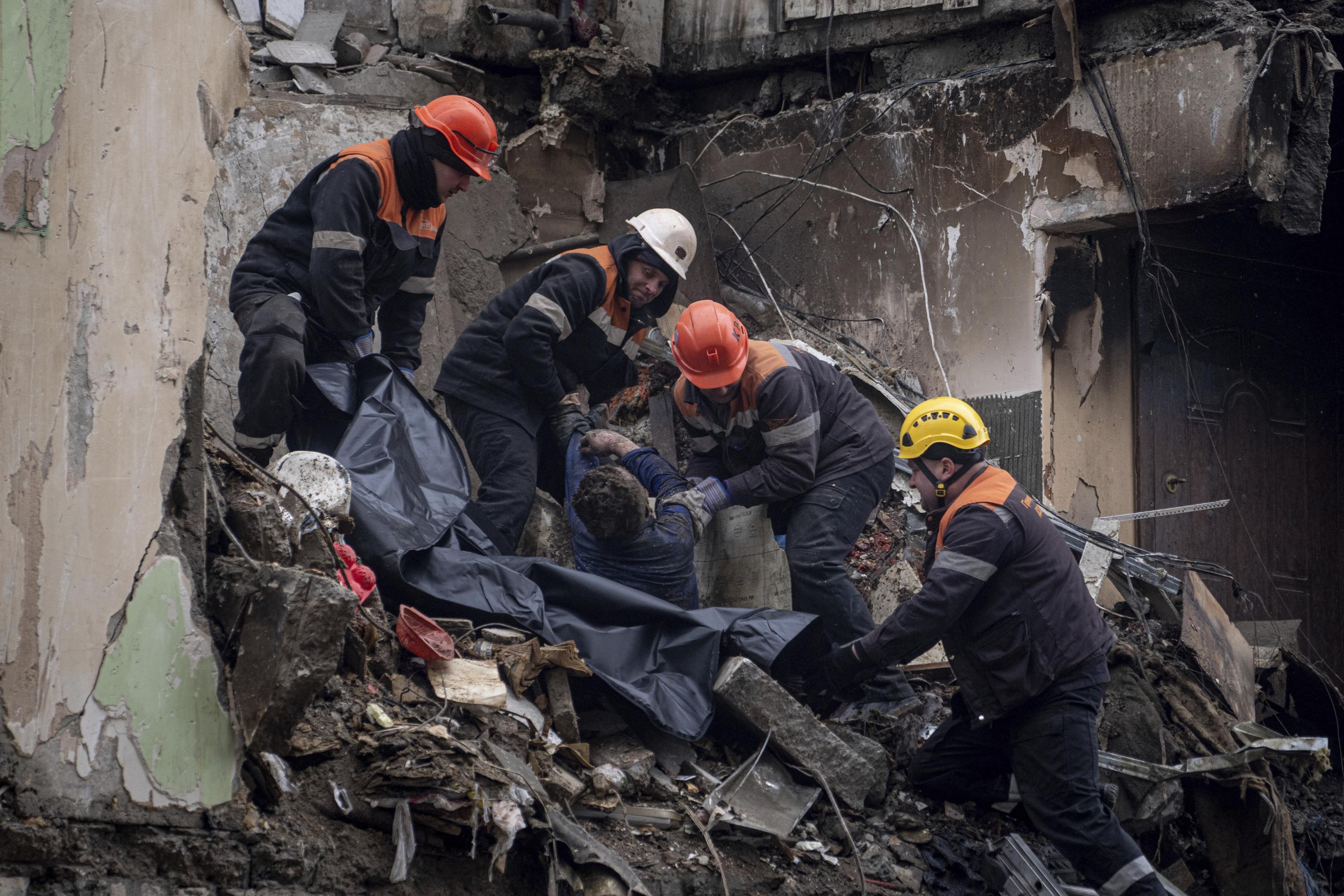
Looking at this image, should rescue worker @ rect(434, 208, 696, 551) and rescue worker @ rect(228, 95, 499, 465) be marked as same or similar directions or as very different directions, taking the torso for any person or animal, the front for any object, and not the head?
same or similar directions

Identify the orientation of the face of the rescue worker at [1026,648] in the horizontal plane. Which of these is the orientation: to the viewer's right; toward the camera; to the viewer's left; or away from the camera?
to the viewer's left

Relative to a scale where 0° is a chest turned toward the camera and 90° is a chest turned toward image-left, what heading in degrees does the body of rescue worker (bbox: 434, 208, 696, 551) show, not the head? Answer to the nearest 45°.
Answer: approximately 315°

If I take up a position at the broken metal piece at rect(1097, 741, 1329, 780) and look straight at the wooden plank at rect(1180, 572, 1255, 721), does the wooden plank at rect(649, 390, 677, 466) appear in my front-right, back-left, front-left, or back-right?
front-left

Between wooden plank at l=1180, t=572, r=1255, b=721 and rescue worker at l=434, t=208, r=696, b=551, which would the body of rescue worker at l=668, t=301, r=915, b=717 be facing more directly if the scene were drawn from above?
the rescue worker

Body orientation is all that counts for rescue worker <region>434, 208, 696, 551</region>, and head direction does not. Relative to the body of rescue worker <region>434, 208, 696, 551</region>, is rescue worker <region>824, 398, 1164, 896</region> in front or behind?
in front

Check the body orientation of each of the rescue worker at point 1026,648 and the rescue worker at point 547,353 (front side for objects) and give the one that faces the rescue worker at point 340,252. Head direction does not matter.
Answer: the rescue worker at point 1026,648

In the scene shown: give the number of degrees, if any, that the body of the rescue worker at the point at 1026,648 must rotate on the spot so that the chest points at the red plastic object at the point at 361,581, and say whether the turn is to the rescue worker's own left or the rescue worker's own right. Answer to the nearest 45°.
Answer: approximately 45° to the rescue worker's own left

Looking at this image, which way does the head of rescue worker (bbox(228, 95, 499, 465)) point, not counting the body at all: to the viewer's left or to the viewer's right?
to the viewer's right

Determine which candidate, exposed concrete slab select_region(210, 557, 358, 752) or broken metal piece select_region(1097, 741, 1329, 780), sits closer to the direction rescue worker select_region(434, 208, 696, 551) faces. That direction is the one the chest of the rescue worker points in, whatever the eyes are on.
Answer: the broken metal piece

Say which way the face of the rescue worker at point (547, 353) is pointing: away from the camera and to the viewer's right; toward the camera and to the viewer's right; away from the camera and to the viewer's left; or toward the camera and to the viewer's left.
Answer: toward the camera and to the viewer's right

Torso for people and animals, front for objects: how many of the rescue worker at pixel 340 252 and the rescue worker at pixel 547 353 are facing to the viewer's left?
0

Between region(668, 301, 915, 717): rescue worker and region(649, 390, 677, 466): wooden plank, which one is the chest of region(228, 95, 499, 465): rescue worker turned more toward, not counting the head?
the rescue worker

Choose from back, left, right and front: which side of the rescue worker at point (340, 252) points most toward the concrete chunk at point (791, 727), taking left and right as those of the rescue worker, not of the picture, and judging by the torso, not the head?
front

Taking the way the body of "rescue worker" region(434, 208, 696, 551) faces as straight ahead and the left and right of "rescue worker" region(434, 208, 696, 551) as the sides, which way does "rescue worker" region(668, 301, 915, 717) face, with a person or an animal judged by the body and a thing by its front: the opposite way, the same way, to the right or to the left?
to the right

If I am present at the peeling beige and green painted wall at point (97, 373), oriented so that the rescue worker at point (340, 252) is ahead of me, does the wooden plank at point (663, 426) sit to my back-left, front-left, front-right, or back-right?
front-right

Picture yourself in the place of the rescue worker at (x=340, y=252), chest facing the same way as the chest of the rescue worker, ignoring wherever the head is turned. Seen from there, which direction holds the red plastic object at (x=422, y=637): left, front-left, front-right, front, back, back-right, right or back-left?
front-right

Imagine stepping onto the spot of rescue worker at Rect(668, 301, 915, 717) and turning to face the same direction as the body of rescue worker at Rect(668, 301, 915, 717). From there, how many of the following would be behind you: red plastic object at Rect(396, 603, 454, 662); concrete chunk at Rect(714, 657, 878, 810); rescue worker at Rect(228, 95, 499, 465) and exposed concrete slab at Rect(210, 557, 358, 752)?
0

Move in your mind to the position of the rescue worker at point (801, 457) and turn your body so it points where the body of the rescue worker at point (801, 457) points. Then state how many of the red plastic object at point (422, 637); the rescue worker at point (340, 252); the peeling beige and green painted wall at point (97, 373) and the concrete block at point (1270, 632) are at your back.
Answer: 1

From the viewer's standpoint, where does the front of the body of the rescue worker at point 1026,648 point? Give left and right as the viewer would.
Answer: facing to the left of the viewer
